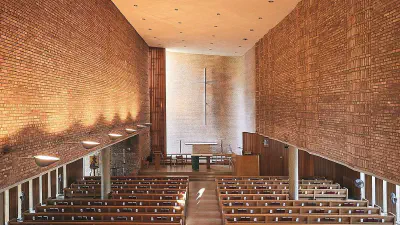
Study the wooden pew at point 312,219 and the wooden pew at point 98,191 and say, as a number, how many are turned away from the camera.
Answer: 2

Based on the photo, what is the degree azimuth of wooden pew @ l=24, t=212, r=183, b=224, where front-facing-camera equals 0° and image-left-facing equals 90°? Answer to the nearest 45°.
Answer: approximately 180°

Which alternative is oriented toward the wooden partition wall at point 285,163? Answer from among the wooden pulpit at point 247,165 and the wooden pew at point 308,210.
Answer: the wooden pew

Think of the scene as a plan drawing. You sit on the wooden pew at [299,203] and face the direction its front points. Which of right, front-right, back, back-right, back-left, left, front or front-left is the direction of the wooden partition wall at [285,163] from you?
front

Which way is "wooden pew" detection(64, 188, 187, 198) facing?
away from the camera

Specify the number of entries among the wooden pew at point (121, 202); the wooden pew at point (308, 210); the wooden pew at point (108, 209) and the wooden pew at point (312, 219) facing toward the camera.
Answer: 0

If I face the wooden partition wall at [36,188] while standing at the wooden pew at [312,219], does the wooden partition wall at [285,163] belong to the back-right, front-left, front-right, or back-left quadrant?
front-right

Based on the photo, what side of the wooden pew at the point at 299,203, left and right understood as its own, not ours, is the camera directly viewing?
back

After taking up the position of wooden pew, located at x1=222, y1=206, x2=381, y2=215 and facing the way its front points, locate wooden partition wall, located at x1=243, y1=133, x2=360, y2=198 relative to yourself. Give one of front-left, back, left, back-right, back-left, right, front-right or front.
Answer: front

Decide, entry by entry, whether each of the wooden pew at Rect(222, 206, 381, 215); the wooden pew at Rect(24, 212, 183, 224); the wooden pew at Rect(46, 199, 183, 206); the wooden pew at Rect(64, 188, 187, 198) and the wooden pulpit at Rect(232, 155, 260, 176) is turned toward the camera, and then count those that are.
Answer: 1

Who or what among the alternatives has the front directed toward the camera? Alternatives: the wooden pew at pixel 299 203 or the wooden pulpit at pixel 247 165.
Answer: the wooden pulpit

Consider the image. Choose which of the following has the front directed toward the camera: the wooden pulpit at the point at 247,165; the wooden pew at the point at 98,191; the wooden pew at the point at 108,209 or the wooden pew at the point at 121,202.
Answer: the wooden pulpit

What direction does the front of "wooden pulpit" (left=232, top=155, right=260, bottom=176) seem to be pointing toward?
toward the camera

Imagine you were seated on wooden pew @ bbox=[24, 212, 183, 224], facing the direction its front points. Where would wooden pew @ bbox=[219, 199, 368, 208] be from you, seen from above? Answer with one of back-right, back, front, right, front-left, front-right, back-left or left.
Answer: right

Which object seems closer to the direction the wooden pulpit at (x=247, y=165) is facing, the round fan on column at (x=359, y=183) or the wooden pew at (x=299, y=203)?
the wooden pew

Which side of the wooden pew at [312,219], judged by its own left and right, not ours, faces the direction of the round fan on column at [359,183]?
front

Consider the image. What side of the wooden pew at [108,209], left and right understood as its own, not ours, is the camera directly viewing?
back

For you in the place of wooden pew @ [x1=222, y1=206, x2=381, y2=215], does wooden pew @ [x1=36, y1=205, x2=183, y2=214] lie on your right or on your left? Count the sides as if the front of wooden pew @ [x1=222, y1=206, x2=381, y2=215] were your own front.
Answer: on your left

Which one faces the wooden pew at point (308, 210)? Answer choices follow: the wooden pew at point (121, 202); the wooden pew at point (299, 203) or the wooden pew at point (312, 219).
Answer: the wooden pew at point (312, 219)

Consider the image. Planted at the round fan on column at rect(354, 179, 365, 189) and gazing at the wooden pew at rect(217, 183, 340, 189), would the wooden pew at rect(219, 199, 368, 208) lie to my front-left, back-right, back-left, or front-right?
front-left

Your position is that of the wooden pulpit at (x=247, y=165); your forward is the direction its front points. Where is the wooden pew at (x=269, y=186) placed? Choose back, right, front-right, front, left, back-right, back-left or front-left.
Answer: front

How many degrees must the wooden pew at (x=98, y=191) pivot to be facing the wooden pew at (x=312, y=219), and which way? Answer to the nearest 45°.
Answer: approximately 135° to its right
